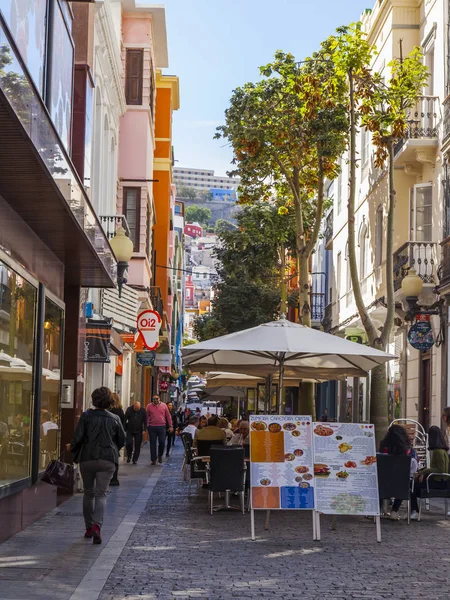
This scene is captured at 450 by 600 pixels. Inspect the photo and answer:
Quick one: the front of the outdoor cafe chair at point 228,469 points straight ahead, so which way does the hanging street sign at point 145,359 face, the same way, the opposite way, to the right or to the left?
the opposite way

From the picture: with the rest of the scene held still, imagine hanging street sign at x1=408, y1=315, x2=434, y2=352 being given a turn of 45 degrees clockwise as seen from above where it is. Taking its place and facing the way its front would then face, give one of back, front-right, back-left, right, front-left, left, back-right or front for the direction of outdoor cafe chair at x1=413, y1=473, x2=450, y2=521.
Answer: front-left

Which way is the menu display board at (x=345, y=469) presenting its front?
toward the camera

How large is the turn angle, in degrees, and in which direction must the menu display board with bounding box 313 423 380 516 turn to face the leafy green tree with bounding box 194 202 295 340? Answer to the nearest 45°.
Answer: approximately 180°

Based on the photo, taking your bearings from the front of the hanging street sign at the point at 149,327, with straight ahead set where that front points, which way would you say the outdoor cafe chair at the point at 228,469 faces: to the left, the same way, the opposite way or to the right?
the opposite way

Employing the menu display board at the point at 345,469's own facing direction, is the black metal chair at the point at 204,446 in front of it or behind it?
behind

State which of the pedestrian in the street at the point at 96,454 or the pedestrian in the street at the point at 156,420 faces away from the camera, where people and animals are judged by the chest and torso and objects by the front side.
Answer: the pedestrian in the street at the point at 96,454

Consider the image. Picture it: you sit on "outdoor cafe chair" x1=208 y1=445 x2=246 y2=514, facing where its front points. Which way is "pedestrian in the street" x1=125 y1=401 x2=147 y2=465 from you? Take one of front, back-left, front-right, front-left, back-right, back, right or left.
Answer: front

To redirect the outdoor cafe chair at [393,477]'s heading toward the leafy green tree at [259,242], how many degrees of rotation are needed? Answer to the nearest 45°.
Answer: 0° — it already faces it

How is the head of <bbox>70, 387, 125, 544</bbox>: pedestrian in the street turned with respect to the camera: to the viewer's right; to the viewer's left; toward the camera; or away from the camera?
away from the camera

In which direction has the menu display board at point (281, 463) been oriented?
toward the camera

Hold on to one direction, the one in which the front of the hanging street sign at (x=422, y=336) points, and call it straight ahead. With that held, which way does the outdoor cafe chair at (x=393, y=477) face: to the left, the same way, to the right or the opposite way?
the opposite way

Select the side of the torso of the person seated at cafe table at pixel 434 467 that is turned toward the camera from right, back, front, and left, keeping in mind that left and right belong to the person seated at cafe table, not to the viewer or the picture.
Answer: left

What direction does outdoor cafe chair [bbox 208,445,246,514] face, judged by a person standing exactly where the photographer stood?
facing away from the viewer
